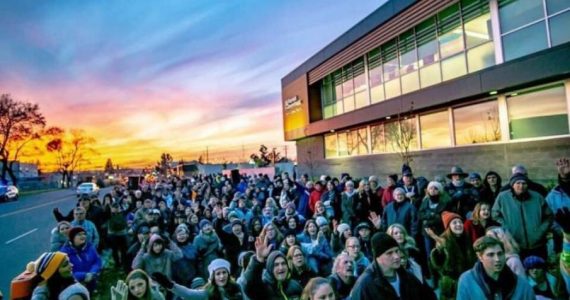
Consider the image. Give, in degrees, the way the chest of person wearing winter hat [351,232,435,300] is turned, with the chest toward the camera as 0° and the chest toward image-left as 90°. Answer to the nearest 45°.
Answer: approximately 315°

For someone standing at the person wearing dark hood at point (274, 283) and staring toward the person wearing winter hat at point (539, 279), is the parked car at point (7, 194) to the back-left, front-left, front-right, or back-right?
back-left

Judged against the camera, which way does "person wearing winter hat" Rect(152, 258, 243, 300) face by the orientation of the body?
toward the camera

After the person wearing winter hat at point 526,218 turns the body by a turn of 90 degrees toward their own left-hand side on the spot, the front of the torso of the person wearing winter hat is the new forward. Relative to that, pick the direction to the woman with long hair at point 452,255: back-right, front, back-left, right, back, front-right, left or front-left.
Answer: back-right

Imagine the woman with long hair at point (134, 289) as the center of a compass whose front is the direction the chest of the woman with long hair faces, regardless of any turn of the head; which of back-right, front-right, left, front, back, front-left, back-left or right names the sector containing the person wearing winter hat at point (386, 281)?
front-left

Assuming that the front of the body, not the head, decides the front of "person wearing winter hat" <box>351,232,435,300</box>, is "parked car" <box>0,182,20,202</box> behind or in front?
behind

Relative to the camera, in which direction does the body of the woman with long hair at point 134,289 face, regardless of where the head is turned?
toward the camera

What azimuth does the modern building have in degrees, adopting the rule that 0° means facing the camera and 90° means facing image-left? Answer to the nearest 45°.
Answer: approximately 45°

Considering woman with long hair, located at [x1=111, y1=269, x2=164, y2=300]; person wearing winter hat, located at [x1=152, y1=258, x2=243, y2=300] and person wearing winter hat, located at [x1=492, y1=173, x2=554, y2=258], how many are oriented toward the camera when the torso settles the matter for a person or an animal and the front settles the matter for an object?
3

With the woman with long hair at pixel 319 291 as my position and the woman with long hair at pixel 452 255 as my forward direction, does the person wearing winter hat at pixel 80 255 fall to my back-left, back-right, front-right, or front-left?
back-left

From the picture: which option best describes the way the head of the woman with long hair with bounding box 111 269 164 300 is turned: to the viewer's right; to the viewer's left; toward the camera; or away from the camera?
toward the camera

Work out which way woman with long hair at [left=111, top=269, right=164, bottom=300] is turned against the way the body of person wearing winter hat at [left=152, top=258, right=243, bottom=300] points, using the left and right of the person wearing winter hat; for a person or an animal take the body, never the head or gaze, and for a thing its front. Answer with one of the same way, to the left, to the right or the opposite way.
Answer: the same way

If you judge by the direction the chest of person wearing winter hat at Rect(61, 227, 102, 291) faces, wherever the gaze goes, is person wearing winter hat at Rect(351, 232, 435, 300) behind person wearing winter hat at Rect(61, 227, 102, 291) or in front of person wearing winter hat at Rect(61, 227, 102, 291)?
in front

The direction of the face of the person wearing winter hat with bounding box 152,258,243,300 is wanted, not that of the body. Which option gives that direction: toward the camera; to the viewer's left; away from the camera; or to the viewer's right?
toward the camera

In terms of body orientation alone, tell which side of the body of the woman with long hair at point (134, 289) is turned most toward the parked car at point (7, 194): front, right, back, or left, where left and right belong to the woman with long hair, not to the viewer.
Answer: back

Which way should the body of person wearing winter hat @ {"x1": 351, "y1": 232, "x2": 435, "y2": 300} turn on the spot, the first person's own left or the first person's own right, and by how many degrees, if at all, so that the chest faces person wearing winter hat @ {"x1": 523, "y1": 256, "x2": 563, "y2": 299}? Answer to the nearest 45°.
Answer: approximately 90° to the first person's own left

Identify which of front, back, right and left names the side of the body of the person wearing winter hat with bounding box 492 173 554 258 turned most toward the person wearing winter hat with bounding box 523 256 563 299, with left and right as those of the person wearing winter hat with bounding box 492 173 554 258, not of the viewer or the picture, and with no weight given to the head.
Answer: front
